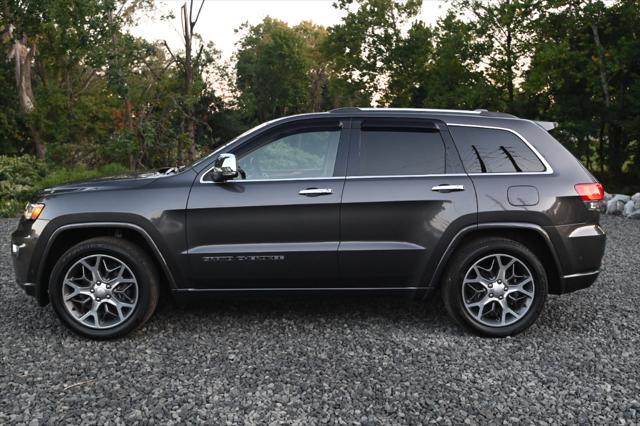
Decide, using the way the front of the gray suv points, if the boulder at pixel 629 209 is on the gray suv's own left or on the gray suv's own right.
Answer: on the gray suv's own right

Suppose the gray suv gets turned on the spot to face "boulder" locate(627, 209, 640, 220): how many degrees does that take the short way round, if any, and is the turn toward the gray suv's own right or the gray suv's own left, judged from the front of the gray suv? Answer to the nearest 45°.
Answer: approximately 135° to the gray suv's own right

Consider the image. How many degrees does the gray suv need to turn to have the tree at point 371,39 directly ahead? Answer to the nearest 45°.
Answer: approximately 90° to its right

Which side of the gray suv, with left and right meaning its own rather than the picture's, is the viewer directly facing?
left

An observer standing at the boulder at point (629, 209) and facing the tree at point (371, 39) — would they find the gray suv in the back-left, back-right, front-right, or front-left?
back-left

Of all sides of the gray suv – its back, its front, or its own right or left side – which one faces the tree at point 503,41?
right
